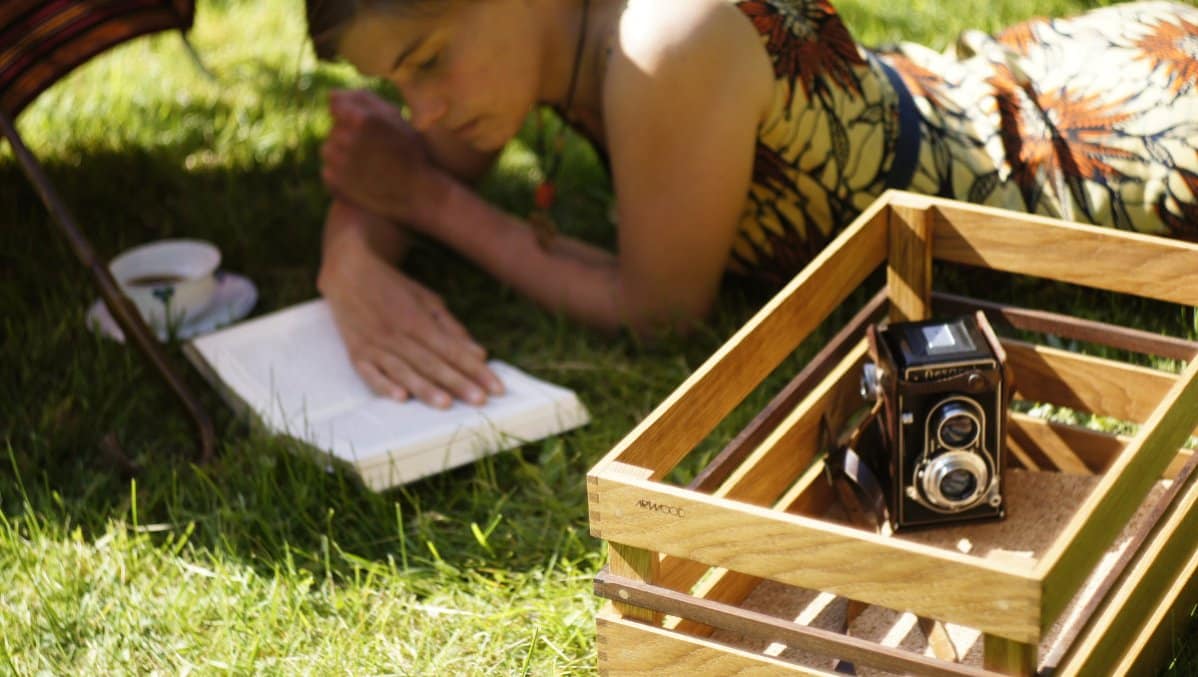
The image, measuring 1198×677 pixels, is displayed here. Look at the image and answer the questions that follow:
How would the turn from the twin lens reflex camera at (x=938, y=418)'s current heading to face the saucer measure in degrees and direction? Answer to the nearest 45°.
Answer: approximately 135° to its right

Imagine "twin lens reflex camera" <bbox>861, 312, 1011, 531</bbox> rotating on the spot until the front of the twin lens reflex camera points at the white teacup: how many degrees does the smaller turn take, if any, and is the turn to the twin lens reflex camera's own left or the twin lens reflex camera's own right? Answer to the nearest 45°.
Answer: approximately 135° to the twin lens reflex camera's own right

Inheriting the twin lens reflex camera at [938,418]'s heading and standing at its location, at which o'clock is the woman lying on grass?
The woman lying on grass is roughly at 5 o'clock from the twin lens reflex camera.

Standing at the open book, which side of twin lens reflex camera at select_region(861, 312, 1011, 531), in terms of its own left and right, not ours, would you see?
right

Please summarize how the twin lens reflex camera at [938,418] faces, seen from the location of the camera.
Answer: facing the viewer
